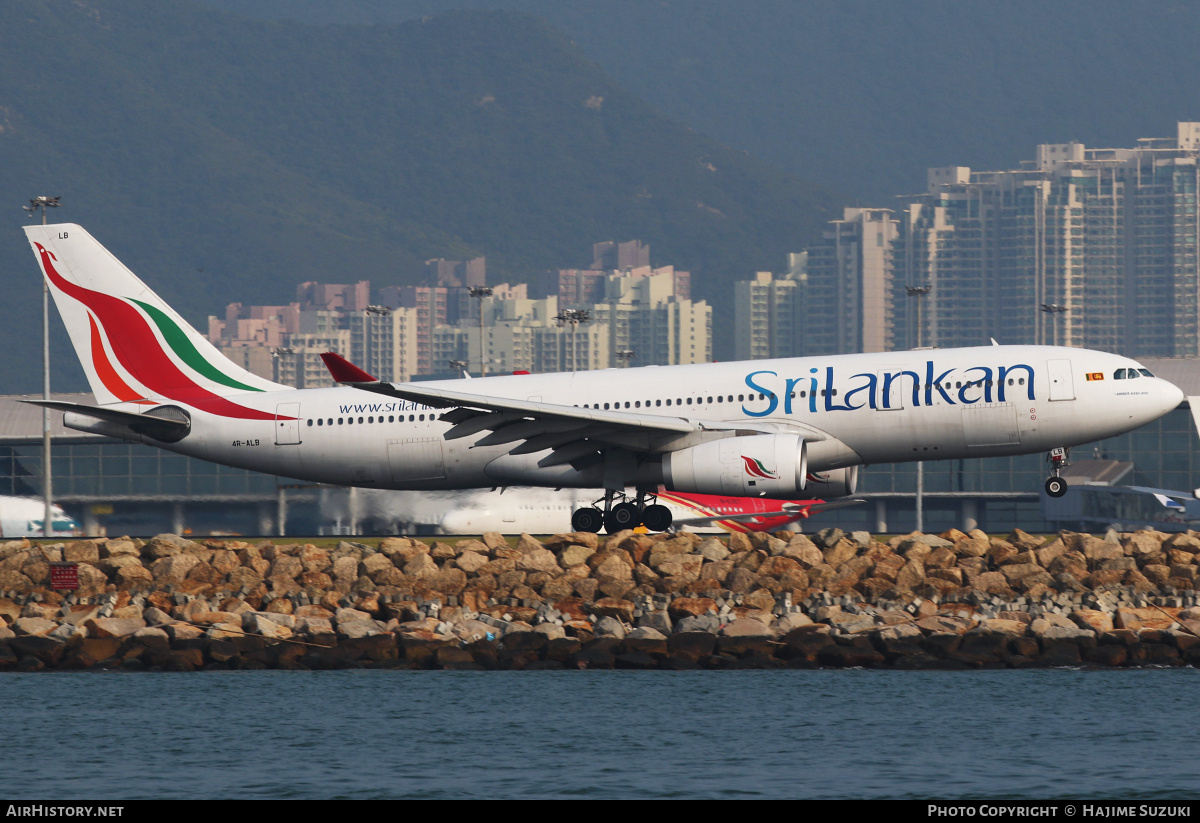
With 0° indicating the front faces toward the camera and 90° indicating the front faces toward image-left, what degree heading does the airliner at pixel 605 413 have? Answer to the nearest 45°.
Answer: approximately 270°
